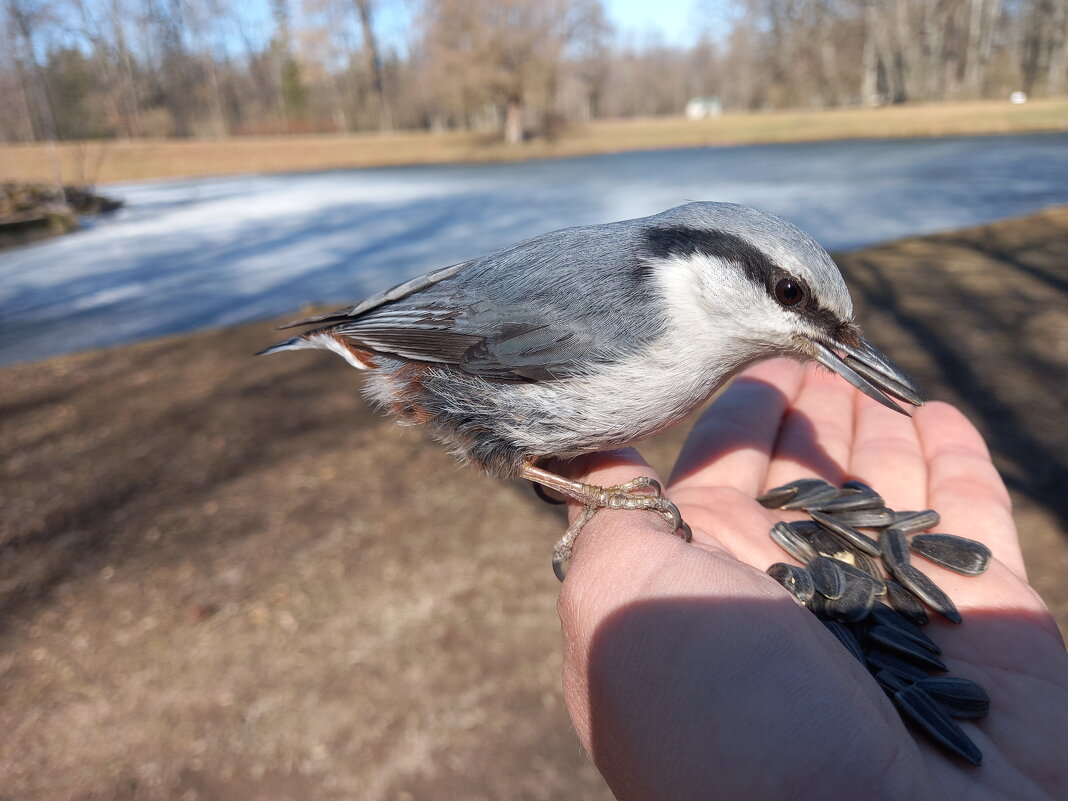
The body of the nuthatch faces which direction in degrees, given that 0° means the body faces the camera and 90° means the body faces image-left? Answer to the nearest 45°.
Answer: approximately 270°

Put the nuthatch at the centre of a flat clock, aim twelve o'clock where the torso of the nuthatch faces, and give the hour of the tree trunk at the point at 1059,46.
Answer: The tree trunk is roughly at 10 o'clock from the nuthatch.

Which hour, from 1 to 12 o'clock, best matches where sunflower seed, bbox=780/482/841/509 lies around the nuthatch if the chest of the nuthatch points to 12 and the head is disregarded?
The sunflower seed is roughly at 11 o'clock from the nuthatch.

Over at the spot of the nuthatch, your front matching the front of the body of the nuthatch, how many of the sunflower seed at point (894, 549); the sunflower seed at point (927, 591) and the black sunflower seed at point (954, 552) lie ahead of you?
3

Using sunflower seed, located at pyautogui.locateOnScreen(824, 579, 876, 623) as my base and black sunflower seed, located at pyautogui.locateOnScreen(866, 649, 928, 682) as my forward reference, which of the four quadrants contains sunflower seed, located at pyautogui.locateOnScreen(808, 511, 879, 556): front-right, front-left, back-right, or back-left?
back-left

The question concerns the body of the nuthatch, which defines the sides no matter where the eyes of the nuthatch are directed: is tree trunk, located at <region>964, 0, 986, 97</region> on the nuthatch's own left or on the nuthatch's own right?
on the nuthatch's own left

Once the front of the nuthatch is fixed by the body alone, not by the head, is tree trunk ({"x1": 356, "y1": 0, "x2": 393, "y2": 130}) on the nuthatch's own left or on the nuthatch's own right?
on the nuthatch's own left

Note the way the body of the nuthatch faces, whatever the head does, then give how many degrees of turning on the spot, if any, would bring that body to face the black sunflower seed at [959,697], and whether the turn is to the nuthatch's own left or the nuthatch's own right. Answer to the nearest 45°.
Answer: approximately 45° to the nuthatch's own right
